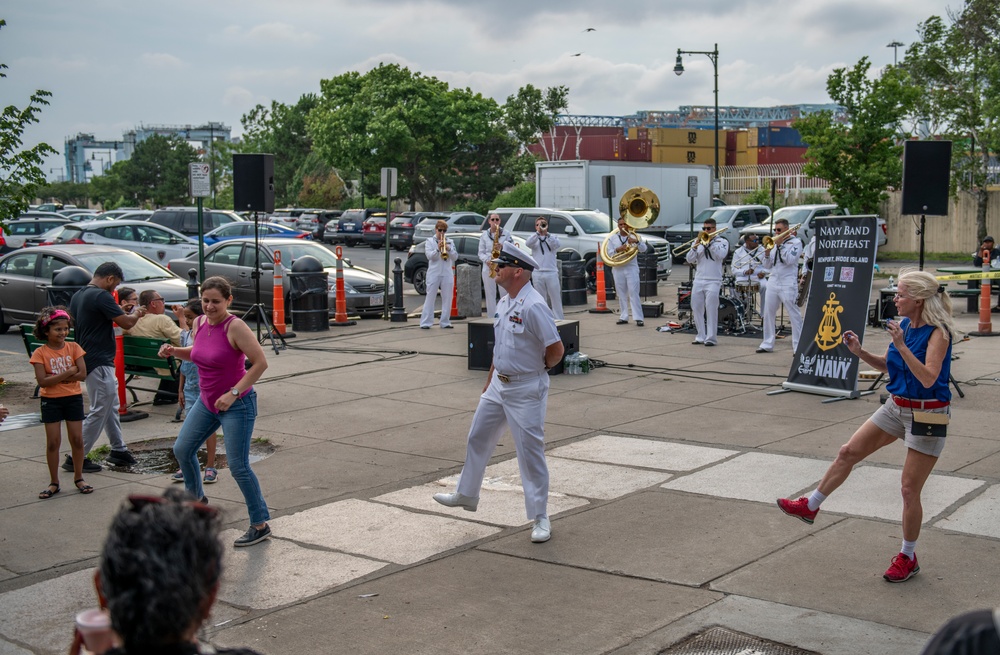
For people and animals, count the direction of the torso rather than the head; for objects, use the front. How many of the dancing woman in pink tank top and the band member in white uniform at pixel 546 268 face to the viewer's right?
0

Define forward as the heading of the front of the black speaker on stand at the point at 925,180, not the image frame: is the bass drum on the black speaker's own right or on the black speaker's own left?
on the black speaker's own right

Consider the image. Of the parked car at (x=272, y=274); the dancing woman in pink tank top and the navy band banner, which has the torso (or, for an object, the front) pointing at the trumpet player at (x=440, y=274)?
the parked car

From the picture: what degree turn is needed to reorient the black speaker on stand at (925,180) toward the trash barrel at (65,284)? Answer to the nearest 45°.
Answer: approximately 90° to its right

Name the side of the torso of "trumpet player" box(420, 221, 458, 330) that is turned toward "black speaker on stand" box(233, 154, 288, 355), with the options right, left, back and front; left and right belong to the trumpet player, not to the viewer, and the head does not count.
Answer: right

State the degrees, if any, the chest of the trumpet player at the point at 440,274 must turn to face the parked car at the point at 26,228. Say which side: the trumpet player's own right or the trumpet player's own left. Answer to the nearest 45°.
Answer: approximately 135° to the trumpet player's own right

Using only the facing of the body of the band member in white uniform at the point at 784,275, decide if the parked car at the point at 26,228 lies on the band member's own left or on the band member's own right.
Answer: on the band member's own right

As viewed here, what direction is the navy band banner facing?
toward the camera

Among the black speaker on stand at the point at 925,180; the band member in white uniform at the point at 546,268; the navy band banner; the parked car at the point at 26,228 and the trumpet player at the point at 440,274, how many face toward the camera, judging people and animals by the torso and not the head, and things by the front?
4

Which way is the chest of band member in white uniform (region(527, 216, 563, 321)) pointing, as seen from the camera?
toward the camera

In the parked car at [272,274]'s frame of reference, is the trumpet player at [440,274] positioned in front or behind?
in front

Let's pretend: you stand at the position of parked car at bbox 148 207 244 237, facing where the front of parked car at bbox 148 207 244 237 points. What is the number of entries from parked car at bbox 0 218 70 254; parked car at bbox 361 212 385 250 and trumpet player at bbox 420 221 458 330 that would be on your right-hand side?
1

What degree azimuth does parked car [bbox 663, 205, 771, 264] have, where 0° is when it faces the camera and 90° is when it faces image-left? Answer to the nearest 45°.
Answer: approximately 45°

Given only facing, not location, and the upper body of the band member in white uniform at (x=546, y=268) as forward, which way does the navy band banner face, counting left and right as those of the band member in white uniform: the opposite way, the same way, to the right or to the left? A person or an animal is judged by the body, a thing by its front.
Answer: the same way

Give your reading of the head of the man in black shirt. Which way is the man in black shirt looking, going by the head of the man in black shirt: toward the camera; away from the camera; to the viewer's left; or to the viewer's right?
to the viewer's right
